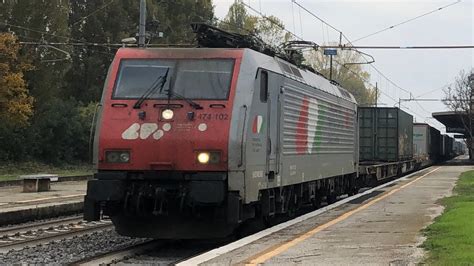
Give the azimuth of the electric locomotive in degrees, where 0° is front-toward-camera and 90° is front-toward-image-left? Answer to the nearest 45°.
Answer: approximately 45°

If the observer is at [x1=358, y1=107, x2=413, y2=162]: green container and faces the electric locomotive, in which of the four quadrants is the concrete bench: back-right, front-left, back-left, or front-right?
front-right

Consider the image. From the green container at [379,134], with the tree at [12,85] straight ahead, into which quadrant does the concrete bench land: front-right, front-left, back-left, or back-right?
front-left

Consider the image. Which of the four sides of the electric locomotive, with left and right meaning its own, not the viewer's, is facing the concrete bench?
right

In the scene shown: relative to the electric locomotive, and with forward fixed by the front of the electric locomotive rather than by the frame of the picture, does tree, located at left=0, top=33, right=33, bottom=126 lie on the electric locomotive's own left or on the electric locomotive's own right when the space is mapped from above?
on the electric locomotive's own right

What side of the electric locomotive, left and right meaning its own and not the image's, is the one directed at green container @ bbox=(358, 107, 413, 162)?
back

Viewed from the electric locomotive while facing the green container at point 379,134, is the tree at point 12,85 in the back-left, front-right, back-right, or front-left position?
front-left
